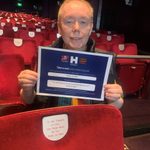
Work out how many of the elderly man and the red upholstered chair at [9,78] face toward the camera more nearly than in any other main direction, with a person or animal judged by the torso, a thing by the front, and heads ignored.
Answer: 2

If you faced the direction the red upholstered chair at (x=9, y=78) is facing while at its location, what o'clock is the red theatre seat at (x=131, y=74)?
The red theatre seat is roughly at 8 o'clock from the red upholstered chair.

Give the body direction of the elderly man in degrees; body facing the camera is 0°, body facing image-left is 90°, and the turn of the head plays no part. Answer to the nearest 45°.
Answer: approximately 0°

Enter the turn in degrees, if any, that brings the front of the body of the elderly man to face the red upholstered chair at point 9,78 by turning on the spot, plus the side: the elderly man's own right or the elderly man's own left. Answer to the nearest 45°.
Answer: approximately 135° to the elderly man's own right

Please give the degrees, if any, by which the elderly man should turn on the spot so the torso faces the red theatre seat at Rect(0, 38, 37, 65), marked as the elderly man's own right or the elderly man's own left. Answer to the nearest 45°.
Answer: approximately 180°

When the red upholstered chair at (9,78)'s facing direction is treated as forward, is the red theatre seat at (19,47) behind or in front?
behind

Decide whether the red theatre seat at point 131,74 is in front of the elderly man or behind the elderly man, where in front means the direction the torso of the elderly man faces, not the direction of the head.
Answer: behind

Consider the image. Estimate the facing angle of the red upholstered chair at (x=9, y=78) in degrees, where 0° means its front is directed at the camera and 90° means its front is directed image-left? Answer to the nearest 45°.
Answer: approximately 0°
